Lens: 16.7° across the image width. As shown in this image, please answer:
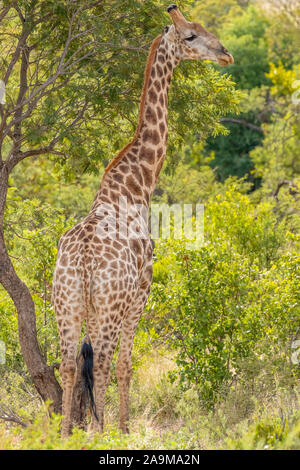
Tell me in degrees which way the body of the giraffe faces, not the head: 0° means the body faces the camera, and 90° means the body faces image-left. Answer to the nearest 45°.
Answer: approximately 225°

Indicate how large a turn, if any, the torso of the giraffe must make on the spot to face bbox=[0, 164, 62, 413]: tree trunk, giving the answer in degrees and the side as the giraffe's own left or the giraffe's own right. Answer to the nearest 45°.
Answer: approximately 90° to the giraffe's own left

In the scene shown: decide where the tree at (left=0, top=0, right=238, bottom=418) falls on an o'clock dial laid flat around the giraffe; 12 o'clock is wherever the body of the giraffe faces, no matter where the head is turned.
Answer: The tree is roughly at 10 o'clock from the giraffe.
